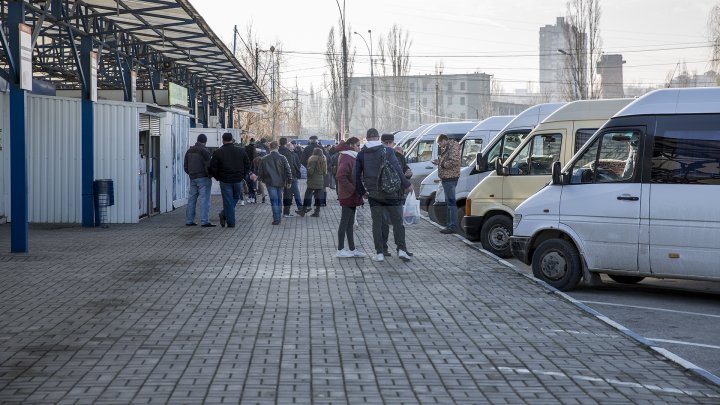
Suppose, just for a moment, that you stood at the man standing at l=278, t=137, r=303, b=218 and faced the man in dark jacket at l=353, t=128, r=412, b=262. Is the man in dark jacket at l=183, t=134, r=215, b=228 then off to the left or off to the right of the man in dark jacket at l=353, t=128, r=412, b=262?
right

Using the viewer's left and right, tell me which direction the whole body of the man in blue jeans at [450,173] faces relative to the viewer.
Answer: facing to the left of the viewer

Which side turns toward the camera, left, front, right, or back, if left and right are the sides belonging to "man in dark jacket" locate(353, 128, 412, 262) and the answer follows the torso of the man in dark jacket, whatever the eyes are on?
back

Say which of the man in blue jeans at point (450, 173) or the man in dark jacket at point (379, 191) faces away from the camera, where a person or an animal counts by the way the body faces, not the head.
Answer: the man in dark jacket

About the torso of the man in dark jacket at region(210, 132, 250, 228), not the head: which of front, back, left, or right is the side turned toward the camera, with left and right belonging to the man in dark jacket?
back
